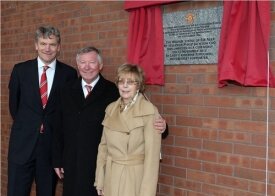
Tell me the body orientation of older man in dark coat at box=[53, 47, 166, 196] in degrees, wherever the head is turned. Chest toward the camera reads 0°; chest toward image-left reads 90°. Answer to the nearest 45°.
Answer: approximately 0°

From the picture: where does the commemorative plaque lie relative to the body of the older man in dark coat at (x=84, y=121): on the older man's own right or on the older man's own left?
on the older man's own left

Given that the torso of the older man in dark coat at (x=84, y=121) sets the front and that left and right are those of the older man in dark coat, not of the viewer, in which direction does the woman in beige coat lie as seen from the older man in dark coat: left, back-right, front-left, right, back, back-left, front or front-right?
front-left

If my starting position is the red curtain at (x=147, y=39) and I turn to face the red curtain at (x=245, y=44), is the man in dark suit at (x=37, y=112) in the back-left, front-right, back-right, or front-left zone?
back-right

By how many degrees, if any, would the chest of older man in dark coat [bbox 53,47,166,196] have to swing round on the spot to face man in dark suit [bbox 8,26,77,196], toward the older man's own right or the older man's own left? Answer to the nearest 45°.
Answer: approximately 135° to the older man's own right

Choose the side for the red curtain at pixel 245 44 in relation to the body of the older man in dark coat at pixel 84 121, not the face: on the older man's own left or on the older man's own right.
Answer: on the older man's own left

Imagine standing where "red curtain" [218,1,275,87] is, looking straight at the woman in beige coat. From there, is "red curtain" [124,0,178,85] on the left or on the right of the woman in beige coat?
right

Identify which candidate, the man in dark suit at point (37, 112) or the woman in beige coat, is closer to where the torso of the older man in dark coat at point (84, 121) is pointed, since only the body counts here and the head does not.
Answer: the woman in beige coat
